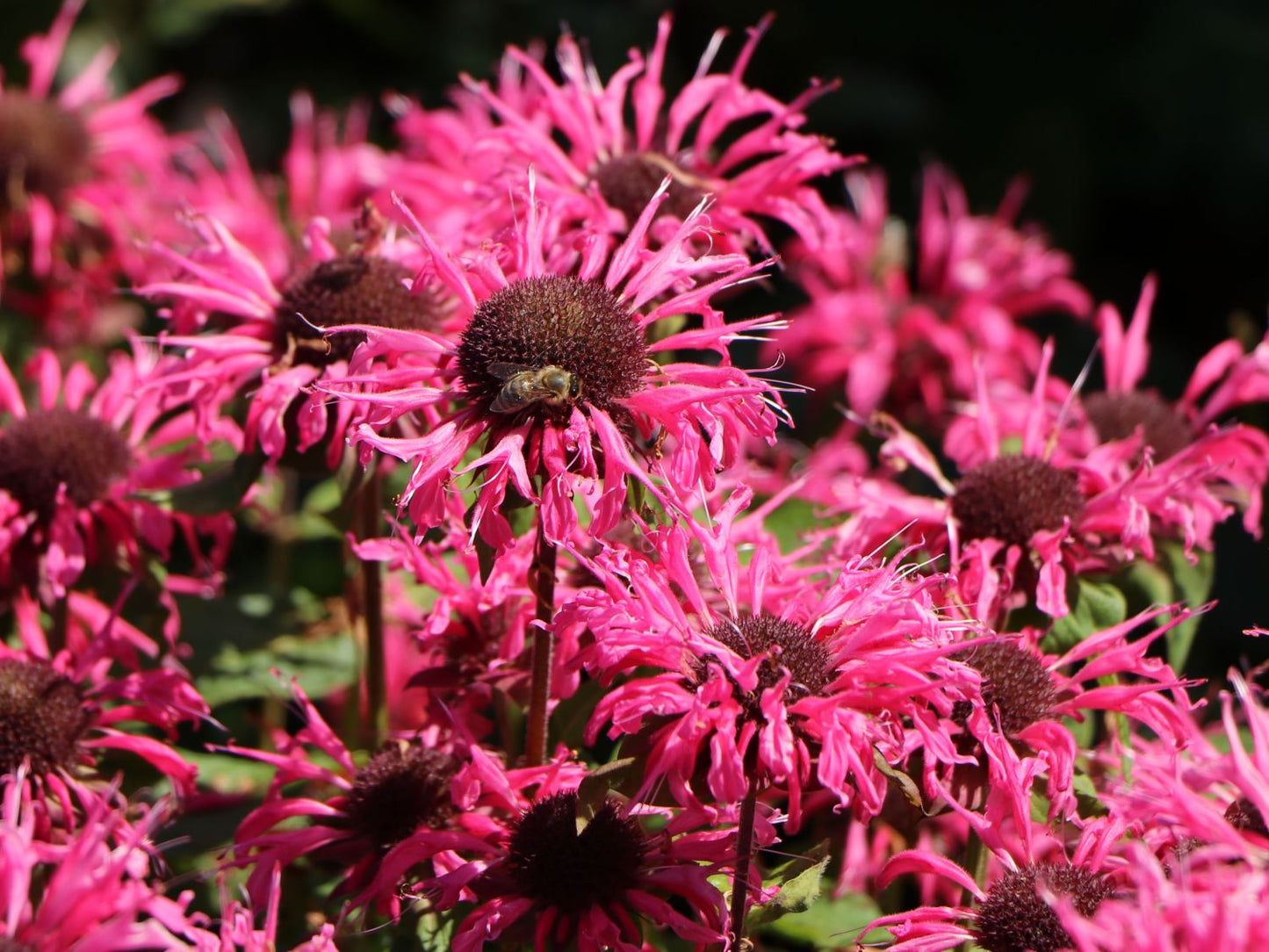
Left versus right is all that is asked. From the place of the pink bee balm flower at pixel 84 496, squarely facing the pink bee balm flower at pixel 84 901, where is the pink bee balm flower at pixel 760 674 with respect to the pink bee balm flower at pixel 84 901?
left

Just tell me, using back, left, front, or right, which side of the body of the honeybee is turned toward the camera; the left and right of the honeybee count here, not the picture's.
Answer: right
